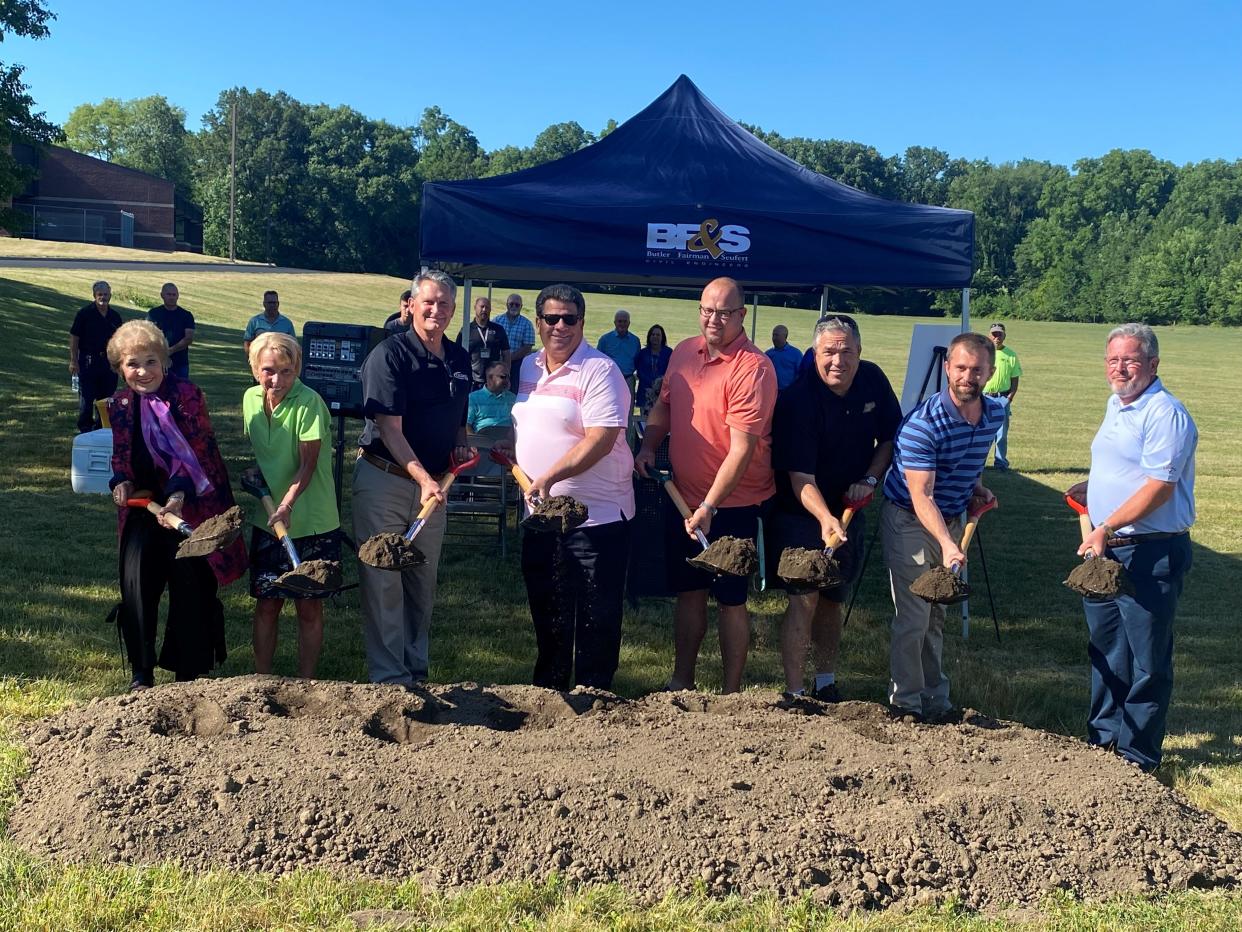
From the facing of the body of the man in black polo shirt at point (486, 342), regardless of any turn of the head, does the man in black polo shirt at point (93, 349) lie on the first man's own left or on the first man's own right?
on the first man's own right

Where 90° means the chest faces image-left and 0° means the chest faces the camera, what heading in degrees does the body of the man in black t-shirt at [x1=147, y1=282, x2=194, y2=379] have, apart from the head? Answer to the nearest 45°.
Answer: approximately 0°

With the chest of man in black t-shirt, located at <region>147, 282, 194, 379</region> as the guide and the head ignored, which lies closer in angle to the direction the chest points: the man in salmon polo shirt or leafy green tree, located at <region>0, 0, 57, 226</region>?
the man in salmon polo shirt

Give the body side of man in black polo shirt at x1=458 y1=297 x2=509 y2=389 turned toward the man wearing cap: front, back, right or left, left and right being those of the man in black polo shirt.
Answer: left

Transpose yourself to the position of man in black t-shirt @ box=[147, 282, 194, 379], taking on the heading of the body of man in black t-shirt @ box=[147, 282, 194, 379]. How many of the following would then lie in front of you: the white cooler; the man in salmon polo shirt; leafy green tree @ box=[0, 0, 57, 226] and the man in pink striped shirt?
3

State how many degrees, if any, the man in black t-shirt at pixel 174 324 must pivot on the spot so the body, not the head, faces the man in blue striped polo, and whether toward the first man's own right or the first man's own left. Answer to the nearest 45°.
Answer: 0° — they already face them

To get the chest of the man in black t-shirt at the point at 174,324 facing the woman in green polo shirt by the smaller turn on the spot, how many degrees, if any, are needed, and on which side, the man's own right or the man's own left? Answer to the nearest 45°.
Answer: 0° — they already face them

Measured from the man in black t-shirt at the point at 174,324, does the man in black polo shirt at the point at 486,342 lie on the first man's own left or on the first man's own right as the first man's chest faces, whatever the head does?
on the first man's own left

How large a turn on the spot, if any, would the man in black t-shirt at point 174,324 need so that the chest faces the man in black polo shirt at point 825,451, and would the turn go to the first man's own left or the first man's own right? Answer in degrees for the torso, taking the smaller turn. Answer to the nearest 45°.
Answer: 0° — they already face them

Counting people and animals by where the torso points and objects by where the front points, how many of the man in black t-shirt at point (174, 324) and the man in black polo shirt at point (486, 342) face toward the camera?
2

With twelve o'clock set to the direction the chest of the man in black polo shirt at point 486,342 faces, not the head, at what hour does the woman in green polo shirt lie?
The woman in green polo shirt is roughly at 12 o'clock from the man in black polo shirt.
